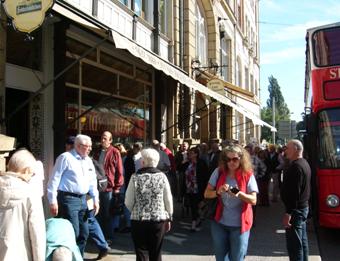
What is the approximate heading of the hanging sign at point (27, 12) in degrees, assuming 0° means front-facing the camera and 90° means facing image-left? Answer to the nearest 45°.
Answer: approximately 0°

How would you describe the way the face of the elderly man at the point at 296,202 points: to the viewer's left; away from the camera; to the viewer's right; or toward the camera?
to the viewer's left

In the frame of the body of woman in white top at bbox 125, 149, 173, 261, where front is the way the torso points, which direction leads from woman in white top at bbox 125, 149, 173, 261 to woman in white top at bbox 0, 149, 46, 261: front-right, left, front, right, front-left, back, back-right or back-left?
back-left

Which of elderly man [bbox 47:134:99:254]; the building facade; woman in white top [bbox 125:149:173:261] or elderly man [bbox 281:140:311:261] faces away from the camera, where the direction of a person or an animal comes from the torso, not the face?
the woman in white top

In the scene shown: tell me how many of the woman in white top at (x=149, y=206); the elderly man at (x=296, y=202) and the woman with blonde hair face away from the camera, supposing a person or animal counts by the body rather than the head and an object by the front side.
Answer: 1

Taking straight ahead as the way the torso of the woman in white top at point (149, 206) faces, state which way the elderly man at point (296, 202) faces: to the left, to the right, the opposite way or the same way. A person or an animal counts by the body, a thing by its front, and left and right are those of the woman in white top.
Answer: to the left

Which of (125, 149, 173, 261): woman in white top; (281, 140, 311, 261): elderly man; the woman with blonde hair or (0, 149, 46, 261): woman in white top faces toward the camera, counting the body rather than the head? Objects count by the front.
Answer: the woman with blonde hair

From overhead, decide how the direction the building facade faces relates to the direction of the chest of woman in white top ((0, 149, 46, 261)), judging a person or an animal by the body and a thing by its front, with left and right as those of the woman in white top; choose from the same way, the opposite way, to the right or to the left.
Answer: to the right

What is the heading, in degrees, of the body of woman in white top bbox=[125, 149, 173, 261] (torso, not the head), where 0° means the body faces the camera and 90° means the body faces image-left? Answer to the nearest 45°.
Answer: approximately 180°

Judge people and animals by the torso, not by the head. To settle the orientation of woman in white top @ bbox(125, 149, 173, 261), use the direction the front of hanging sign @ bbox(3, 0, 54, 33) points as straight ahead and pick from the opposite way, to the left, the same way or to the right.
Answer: the opposite way

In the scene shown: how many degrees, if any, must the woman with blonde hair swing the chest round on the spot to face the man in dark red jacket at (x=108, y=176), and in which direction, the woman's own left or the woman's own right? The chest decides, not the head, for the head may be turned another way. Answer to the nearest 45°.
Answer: approximately 135° to the woman's own right

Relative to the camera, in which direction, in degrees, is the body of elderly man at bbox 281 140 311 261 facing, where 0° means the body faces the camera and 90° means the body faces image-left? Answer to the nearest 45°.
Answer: approximately 90°
